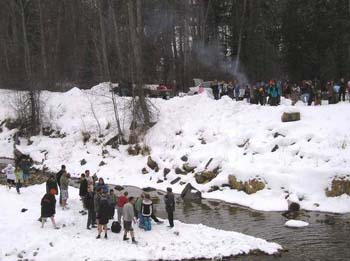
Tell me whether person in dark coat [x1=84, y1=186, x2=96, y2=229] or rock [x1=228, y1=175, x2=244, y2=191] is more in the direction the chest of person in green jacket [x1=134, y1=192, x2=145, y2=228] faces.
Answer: the rock

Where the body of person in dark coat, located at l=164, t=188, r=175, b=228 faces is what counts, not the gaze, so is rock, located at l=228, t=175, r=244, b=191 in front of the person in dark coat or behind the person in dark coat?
in front

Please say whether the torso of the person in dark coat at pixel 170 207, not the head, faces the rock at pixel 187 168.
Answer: yes

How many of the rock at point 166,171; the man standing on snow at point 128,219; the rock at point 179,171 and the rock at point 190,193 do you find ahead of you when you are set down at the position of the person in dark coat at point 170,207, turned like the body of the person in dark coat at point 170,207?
3

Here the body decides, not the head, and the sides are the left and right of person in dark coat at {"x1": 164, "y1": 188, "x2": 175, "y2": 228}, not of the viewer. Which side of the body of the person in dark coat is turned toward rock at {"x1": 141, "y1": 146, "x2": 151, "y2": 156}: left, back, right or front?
front

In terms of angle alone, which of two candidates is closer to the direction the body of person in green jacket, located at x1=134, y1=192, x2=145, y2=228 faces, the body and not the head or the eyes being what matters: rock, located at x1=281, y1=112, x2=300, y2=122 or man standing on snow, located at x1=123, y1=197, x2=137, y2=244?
the rock

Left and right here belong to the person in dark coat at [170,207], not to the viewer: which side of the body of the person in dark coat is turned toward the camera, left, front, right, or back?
back
